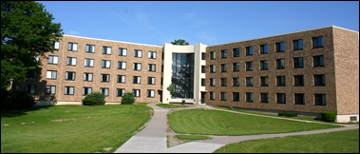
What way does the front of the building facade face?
toward the camera

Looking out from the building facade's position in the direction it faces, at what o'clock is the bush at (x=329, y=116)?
The bush is roughly at 9 o'clock from the building facade.

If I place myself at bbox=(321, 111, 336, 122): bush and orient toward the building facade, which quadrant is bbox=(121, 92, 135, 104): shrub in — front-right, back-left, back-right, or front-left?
front-left

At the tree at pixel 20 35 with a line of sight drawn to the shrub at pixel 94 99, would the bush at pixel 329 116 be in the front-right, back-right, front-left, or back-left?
front-right

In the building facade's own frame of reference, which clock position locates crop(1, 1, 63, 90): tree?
The tree is roughly at 2 o'clock from the building facade.
